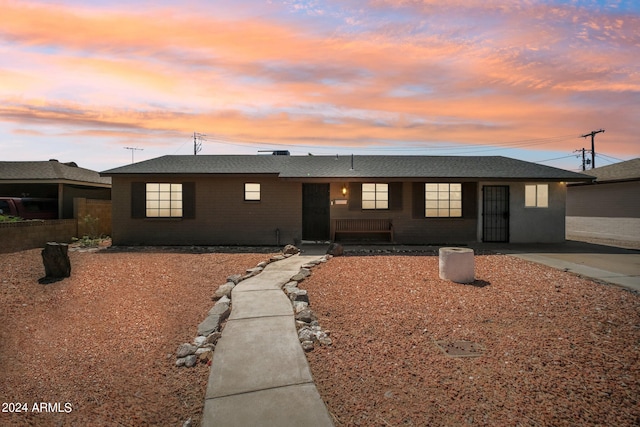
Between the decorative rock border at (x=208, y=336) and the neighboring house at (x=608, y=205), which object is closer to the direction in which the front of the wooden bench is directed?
the decorative rock border

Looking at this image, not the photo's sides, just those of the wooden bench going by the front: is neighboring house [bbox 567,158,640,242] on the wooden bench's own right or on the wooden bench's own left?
on the wooden bench's own left

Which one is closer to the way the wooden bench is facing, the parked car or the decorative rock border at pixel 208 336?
the decorative rock border

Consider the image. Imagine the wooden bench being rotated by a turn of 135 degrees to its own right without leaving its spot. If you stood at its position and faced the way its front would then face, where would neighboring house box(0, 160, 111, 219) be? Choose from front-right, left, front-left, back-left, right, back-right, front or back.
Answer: front-left

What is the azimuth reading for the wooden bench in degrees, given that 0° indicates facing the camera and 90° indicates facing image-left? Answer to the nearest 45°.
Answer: approximately 0°

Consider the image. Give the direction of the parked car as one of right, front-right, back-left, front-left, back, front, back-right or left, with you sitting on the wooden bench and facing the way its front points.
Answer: right

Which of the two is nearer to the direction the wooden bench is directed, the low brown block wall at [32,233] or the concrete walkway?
the concrete walkway

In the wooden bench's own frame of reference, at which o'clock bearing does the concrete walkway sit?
The concrete walkway is roughly at 12 o'clock from the wooden bench.

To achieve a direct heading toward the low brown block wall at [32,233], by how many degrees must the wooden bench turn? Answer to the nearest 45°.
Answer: approximately 90° to its right

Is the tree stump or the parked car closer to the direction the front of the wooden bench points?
the tree stump
